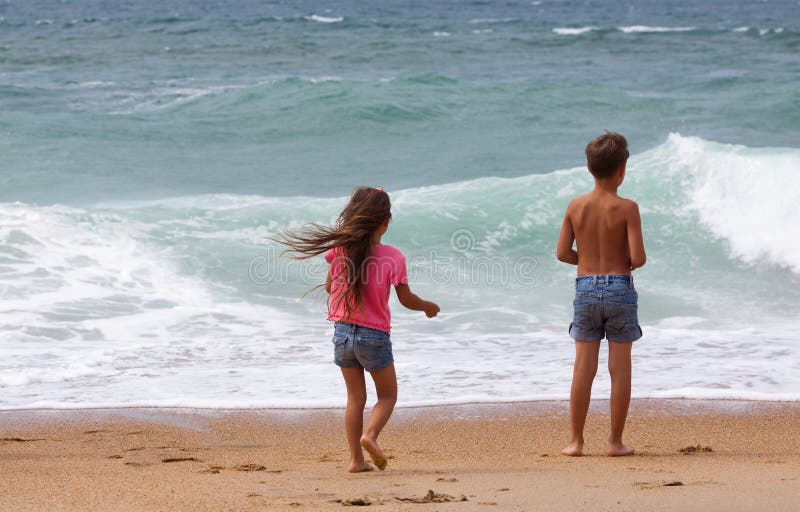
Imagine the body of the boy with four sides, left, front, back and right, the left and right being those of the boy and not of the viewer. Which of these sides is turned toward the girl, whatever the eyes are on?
left

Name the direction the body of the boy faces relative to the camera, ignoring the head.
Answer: away from the camera
